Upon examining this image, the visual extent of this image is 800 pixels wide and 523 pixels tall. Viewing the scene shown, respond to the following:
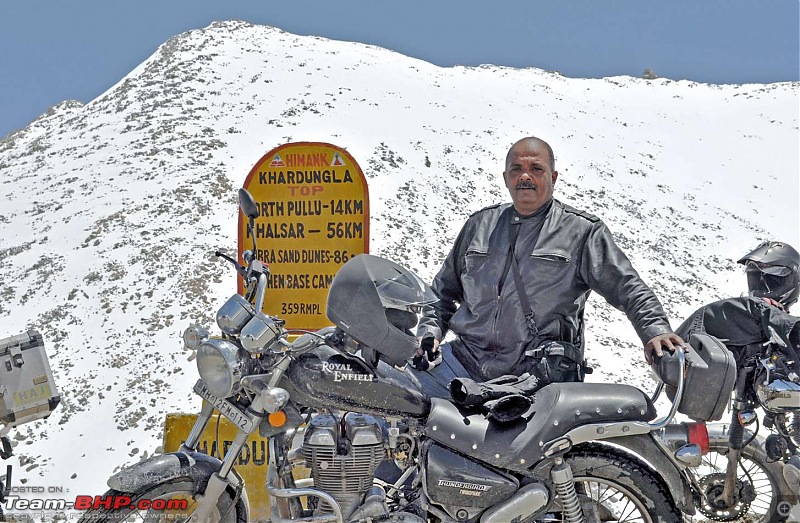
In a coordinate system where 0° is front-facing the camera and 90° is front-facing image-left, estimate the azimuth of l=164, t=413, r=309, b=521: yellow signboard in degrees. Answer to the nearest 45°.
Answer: approximately 0°

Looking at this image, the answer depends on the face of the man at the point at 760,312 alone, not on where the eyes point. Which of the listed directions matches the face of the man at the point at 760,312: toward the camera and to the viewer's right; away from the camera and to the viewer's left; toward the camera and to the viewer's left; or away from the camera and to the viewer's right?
toward the camera and to the viewer's left

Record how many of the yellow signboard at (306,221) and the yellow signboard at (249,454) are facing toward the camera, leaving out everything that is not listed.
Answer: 2

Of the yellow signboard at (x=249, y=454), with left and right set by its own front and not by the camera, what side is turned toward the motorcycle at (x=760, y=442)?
left

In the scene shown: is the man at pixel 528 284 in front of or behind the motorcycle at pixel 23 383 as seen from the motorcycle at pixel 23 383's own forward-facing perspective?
behind

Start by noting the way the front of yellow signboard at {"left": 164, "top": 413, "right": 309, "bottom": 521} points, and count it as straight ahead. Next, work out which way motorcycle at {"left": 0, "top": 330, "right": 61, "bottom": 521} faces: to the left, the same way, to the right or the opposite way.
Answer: to the right

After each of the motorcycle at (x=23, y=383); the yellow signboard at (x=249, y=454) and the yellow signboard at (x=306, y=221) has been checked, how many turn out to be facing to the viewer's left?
1

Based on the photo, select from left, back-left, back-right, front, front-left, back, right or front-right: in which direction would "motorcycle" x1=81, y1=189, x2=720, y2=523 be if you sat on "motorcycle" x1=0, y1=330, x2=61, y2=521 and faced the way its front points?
back-left

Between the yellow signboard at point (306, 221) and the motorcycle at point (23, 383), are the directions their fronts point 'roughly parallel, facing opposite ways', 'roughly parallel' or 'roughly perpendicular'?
roughly perpendicular

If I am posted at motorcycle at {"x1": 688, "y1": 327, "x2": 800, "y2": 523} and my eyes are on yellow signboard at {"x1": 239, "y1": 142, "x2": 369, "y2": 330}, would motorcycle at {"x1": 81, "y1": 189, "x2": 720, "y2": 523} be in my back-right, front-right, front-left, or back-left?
front-left

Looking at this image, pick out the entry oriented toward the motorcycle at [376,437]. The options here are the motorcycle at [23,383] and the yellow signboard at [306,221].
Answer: the yellow signboard

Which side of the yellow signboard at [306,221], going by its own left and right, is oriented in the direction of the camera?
front

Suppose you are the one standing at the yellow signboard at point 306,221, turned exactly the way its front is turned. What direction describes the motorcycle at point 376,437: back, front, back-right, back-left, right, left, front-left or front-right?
front
